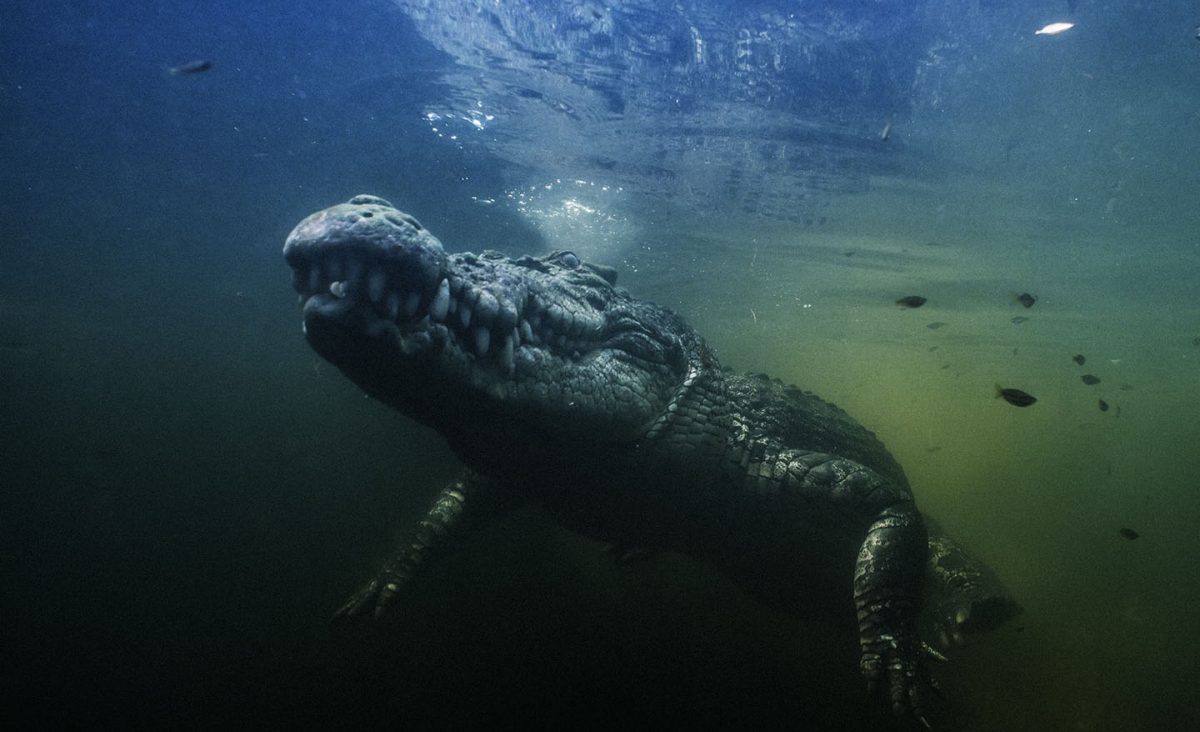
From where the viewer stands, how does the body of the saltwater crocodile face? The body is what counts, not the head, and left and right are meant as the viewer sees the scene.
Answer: facing the viewer and to the left of the viewer

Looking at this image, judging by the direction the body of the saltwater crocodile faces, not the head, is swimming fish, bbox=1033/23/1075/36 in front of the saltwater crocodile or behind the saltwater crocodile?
behind

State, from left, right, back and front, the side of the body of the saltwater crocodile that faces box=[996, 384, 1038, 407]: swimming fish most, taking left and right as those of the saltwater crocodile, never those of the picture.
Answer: back
